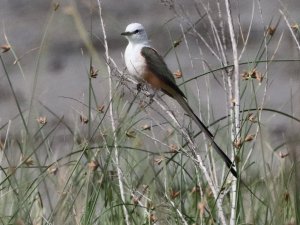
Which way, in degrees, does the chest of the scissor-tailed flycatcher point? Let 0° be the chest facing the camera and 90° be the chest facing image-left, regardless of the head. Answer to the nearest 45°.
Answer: approximately 90°
